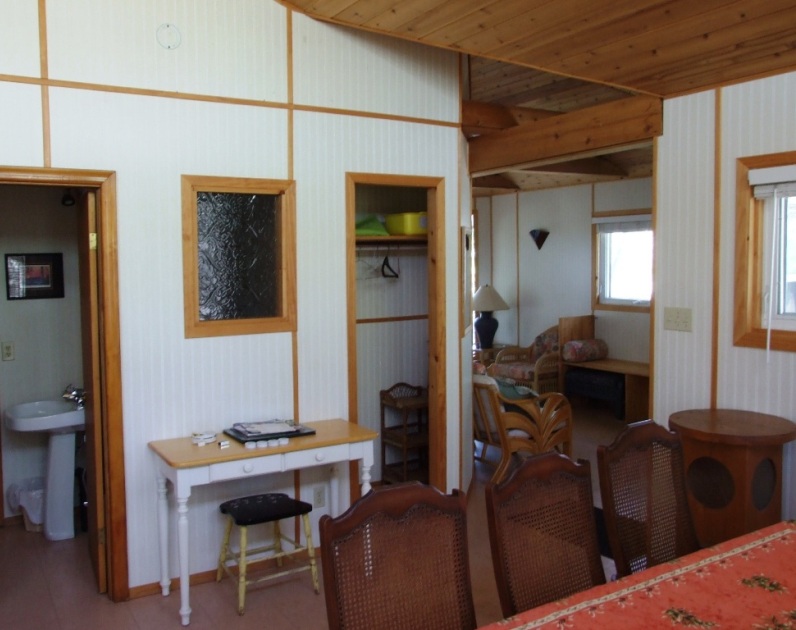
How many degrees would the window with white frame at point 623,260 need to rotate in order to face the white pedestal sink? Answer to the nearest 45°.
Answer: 0° — it already faces it

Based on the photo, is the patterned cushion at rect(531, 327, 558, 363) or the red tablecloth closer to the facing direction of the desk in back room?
the red tablecloth

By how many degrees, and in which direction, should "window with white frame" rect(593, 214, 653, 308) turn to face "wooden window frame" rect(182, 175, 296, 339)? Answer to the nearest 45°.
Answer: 0° — it already faces it

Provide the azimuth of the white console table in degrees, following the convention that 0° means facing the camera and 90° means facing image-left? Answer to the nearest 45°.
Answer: approximately 315°

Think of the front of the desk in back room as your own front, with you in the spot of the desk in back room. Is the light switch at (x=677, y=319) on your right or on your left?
on your left

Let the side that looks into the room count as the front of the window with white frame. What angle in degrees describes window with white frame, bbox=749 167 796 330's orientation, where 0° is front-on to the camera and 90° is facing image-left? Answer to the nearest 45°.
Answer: approximately 45°

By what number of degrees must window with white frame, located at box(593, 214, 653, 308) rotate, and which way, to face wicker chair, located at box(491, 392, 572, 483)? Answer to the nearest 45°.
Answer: approximately 45° to its left

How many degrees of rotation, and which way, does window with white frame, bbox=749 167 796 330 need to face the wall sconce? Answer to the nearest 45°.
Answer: approximately 90° to its right

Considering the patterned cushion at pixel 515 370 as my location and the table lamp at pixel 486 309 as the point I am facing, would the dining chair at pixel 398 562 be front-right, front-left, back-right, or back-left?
back-left

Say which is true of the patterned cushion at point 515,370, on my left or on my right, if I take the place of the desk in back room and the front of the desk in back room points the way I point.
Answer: on my right

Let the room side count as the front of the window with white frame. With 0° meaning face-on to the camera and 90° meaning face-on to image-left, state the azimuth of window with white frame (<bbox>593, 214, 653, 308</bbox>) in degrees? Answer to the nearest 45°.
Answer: approximately 45°

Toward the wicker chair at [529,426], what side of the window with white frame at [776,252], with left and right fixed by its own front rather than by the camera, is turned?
right

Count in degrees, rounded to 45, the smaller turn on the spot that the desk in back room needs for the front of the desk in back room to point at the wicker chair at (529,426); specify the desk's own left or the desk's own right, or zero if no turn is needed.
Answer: approximately 45° to the desk's own left
